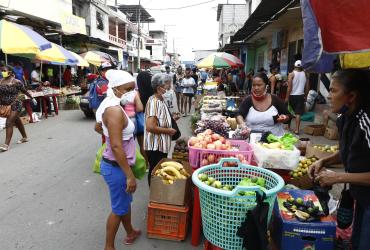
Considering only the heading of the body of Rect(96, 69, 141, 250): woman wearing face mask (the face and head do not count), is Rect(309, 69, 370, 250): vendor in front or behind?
in front

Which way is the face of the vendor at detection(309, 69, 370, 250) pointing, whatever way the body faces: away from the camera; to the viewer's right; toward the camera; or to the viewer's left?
to the viewer's left

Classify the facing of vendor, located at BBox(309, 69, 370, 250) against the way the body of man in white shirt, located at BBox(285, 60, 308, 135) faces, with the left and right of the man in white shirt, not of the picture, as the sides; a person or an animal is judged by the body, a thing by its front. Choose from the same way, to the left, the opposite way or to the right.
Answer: to the left

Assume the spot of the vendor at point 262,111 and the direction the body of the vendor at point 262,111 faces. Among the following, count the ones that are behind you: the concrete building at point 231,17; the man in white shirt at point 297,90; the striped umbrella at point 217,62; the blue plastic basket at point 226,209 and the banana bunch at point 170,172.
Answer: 3

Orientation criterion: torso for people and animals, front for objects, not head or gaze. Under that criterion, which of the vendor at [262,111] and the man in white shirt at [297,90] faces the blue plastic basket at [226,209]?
the vendor

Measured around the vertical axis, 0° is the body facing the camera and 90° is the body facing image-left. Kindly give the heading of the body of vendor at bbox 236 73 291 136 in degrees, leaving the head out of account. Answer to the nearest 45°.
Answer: approximately 0°

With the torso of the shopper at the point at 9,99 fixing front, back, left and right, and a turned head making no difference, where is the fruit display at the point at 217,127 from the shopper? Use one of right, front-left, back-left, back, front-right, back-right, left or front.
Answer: left

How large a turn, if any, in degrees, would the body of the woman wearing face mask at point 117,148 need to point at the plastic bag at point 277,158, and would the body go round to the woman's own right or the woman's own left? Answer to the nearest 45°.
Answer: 0° — they already face it

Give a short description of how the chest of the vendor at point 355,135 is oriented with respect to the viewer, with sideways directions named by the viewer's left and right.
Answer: facing to the left of the viewer

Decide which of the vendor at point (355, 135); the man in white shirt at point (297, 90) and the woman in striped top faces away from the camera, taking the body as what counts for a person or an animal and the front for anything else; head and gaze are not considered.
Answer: the man in white shirt

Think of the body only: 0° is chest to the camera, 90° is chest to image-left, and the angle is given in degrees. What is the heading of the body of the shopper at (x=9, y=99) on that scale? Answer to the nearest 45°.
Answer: approximately 45°
